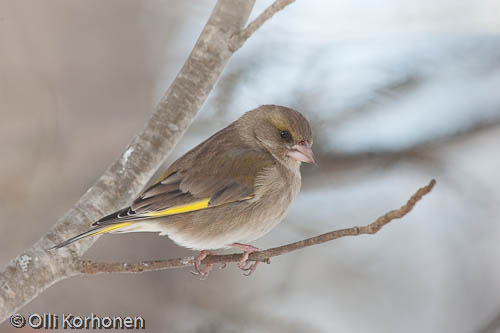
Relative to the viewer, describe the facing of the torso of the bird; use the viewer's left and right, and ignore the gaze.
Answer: facing to the right of the viewer
